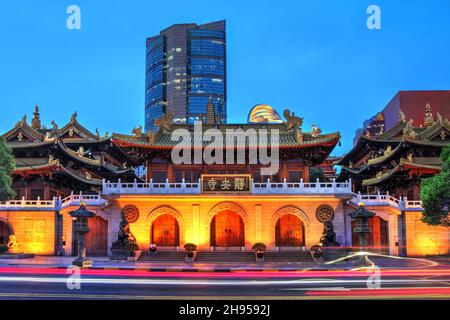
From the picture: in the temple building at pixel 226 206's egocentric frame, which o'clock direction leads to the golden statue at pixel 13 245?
The golden statue is roughly at 3 o'clock from the temple building.

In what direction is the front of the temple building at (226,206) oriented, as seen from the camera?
facing the viewer

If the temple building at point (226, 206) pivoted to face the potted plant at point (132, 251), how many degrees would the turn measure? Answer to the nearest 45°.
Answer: approximately 45° to its right

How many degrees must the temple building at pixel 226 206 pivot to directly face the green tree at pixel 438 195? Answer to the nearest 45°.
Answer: approximately 45° to its left

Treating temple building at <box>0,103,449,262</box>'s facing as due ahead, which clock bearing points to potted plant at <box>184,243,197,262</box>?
The potted plant is roughly at 1 o'clock from the temple building.

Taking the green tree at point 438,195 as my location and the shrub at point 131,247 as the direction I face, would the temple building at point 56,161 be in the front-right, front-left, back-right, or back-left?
front-right

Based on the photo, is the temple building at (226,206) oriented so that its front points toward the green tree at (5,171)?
no

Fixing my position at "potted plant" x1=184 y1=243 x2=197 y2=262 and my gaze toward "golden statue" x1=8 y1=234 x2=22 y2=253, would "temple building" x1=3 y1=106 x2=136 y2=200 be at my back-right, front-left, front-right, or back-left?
front-right
